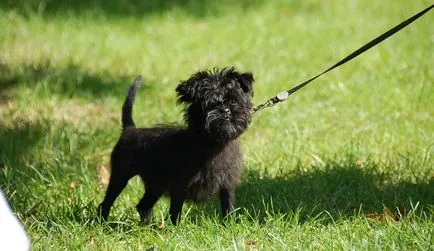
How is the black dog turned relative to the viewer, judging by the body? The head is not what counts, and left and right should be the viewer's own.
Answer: facing the viewer and to the right of the viewer
